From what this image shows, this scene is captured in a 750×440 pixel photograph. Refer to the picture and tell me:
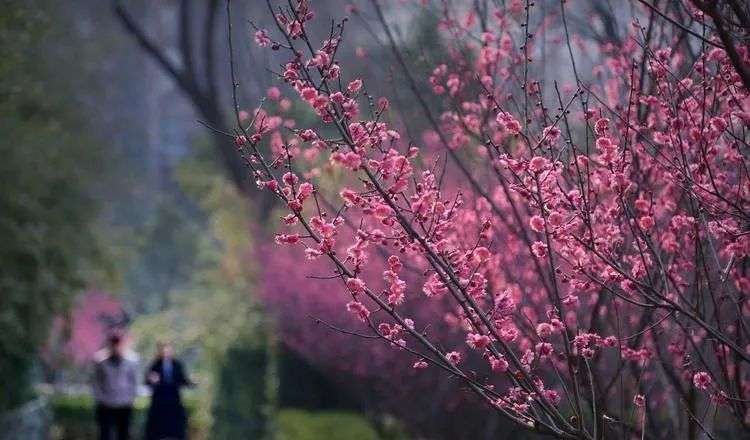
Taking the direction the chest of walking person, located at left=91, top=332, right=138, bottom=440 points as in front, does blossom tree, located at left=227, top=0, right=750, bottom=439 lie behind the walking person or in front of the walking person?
in front

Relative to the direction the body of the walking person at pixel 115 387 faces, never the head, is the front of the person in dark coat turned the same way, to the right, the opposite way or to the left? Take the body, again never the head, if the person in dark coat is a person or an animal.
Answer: the same way

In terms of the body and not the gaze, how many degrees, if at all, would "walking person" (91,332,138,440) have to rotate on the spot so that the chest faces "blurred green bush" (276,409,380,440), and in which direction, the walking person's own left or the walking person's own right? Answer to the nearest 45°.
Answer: approximately 135° to the walking person's own left

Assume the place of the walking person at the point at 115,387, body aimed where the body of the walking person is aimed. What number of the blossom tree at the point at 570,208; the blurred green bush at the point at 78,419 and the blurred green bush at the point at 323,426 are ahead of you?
1

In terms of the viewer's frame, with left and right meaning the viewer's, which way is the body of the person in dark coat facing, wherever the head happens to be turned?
facing the viewer

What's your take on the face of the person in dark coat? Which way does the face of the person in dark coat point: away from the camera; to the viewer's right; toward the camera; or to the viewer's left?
toward the camera

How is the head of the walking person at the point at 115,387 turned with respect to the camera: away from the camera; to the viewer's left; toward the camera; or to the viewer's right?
toward the camera

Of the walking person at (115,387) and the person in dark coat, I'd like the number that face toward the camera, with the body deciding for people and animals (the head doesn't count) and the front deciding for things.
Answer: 2
